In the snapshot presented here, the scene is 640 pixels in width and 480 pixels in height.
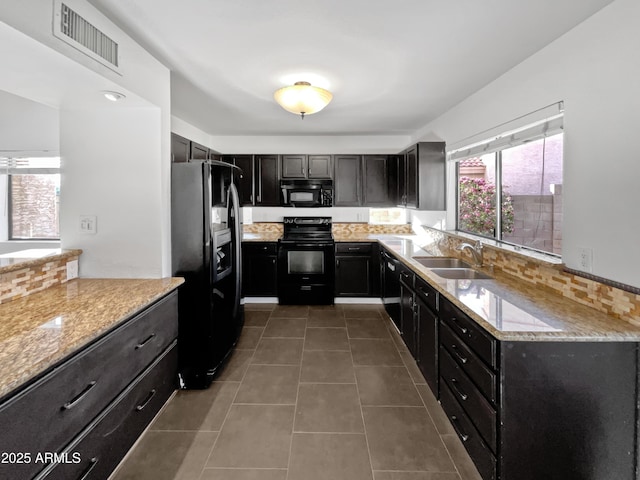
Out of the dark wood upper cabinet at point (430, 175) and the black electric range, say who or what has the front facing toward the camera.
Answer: the black electric range

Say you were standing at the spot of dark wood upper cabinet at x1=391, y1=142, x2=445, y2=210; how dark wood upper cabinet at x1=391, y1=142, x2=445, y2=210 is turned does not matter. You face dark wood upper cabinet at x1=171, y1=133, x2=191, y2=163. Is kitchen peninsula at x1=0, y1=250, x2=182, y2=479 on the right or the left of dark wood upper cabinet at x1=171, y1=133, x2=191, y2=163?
left

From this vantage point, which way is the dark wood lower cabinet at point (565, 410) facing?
to the viewer's left

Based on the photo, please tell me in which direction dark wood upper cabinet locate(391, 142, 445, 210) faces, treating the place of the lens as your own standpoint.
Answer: facing to the left of the viewer

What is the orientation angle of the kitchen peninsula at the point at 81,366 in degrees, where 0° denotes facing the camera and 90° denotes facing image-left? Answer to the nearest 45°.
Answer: approximately 315°

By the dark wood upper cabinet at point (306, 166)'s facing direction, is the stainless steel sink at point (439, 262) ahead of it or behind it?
ahead

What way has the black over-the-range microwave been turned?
toward the camera

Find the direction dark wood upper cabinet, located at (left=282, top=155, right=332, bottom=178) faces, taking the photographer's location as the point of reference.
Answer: facing the viewer

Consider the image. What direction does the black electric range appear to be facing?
toward the camera

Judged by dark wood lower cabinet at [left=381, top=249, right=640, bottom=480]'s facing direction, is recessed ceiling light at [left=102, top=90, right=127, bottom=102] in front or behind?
in front
